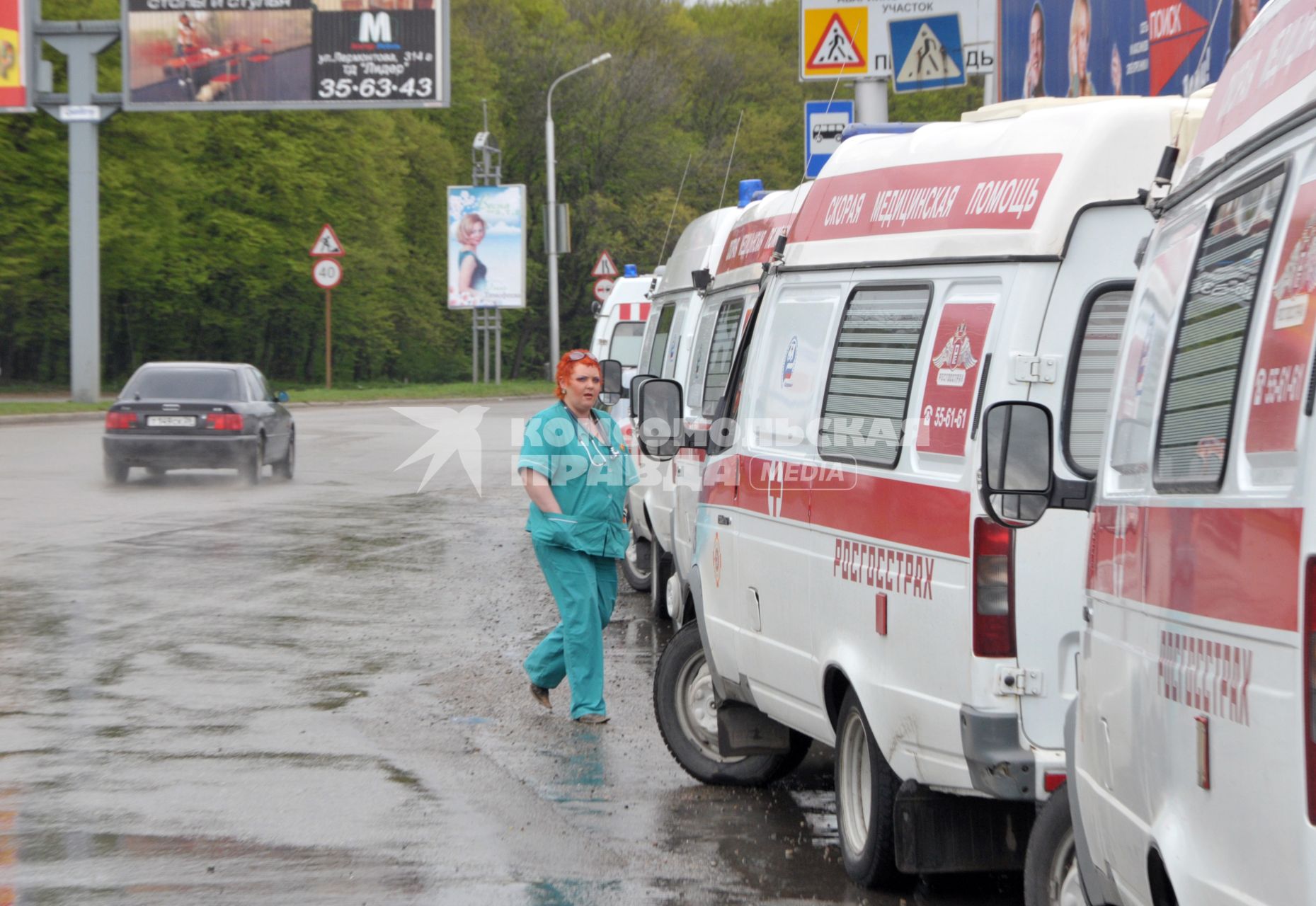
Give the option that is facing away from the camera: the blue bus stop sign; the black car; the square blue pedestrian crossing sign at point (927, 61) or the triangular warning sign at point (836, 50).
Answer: the black car

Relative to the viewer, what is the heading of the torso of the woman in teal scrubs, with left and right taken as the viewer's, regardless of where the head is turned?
facing the viewer and to the right of the viewer

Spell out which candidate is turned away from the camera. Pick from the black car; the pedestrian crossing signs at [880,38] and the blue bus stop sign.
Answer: the black car

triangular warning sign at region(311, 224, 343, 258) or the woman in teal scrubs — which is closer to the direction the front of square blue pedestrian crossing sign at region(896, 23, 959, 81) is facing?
the woman in teal scrubs

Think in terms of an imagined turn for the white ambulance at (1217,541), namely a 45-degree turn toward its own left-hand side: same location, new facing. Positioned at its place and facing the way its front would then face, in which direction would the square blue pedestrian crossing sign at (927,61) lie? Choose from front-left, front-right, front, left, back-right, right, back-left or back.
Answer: right

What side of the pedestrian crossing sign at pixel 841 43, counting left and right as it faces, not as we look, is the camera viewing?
front

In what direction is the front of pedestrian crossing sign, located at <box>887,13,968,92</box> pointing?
toward the camera

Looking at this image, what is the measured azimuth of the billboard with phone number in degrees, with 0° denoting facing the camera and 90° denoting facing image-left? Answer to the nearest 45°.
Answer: approximately 0°

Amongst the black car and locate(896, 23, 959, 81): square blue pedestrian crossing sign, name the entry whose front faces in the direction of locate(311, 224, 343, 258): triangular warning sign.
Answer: the black car

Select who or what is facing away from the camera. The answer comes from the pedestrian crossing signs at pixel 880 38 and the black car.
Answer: the black car

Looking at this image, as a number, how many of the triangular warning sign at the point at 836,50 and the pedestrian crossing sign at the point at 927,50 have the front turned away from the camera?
0

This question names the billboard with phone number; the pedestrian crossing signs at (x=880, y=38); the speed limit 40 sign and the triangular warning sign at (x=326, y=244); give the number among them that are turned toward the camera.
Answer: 4

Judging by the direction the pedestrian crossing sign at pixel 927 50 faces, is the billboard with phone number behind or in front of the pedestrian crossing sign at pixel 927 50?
behind
